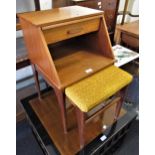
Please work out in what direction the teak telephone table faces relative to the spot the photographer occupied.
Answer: facing the viewer and to the right of the viewer

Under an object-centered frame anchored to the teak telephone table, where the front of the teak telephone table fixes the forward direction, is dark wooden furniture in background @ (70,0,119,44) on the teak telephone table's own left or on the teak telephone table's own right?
on the teak telephone table's own left
